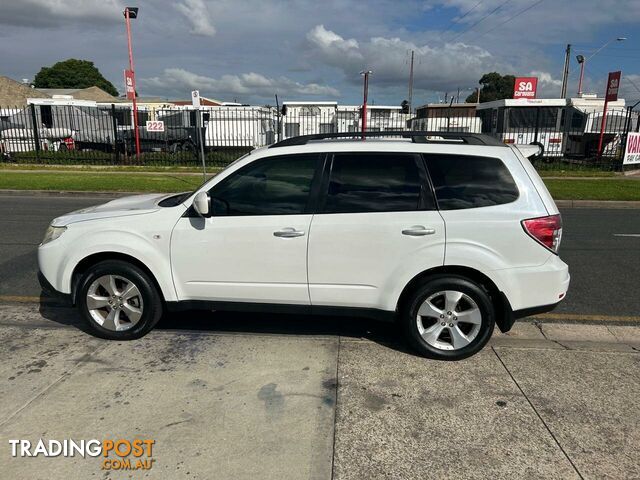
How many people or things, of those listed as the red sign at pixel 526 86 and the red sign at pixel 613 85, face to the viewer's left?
0

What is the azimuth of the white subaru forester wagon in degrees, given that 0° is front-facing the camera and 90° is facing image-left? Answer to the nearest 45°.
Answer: approximately 90°

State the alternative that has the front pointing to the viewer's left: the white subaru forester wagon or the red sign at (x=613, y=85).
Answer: the white subaru forester wagon

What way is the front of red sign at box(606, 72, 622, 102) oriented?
toward the camera

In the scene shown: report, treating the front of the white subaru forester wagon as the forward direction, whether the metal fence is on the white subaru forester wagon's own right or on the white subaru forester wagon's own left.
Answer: on the white subaru forester wagon's own right

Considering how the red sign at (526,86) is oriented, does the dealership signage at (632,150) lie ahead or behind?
ahead

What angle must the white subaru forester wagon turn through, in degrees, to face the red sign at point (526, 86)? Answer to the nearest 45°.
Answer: approximately 135° to its right

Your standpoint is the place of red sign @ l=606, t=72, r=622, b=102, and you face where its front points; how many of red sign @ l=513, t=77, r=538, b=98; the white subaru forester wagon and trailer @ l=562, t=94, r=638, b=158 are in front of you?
1

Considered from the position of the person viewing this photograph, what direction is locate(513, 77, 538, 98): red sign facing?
facing the viewer

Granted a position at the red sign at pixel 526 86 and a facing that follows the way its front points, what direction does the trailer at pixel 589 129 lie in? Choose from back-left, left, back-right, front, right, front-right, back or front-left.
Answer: front-left

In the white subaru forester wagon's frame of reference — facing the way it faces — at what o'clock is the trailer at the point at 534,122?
The trailer is roughly at 4 o'clock from the white subaru forester wagon.

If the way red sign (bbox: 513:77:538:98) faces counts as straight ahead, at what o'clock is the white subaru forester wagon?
The white subaru forester wagon is roughly at 12 o'clock from the red sign.
